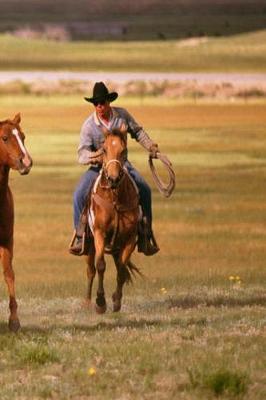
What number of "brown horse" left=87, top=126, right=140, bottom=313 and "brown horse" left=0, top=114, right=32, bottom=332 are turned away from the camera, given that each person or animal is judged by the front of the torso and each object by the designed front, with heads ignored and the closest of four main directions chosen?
0

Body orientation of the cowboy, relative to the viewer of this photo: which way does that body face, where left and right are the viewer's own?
facing the viewer

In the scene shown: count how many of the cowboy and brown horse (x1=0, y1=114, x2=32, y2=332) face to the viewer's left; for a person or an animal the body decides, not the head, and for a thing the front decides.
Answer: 0

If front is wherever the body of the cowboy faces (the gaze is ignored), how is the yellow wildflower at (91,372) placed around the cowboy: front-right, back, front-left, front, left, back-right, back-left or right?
front

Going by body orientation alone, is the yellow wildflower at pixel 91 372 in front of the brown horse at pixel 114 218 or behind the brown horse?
in front
